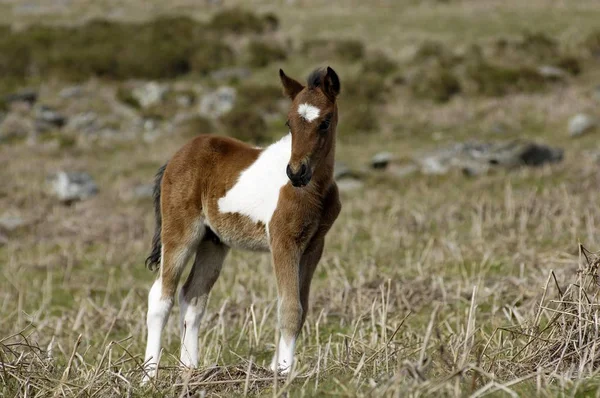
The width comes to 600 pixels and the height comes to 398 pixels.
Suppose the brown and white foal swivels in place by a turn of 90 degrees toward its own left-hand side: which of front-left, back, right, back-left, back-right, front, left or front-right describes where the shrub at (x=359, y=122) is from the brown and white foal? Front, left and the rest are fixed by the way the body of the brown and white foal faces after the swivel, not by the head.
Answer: front-left

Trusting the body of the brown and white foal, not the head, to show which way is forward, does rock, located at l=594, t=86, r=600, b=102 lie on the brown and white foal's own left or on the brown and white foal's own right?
on the brown and white foal's own left

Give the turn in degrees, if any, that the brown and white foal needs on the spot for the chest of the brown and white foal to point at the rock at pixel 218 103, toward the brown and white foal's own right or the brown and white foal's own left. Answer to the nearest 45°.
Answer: approximately 135° to the brown and white foal's own left

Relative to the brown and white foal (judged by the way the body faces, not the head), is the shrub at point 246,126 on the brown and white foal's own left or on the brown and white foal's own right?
on the brown and white foal's own left

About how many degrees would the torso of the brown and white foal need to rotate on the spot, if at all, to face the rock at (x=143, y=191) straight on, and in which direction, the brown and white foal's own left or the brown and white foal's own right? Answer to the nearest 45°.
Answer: approximately 135° to the brown and white foal's own left

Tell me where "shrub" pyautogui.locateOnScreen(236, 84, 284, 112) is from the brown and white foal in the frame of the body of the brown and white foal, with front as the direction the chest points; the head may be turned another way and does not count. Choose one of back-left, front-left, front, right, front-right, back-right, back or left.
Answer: back-left

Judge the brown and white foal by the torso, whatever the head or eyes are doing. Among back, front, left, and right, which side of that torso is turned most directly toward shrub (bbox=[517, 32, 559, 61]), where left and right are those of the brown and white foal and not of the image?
left

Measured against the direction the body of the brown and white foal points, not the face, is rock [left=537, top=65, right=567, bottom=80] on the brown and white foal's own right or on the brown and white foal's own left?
on the brown and white foal's own left

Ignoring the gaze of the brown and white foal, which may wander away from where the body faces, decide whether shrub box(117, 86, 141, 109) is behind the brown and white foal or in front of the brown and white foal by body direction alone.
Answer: behind

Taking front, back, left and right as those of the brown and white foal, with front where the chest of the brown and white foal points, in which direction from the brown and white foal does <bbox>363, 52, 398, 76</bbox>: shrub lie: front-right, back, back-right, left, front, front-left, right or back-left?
back-left

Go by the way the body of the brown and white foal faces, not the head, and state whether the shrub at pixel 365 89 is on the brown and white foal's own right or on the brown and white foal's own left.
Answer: on the brown and white foal's own left

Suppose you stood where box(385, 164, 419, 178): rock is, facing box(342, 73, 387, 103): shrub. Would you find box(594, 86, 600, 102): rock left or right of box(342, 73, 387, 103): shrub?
right

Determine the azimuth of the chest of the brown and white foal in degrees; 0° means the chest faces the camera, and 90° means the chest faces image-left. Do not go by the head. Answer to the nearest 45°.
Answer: approximately 315°

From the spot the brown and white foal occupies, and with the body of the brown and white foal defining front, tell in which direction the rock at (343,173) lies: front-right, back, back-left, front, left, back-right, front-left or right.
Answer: back-left

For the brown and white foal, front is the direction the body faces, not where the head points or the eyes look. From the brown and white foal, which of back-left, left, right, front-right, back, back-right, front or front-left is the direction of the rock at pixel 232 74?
back-left

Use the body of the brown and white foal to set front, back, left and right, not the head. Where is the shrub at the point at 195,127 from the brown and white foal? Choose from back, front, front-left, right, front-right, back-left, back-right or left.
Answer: back-left

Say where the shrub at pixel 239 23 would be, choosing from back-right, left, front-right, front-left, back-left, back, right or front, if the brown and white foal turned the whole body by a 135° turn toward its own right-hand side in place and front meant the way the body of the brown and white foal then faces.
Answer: right

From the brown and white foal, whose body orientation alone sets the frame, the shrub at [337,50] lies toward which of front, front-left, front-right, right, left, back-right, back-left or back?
back-left
